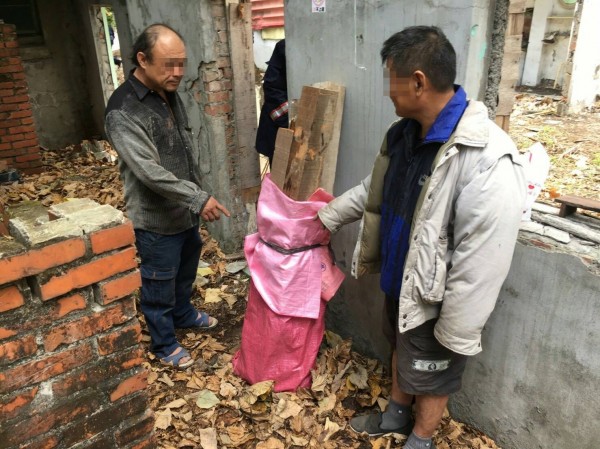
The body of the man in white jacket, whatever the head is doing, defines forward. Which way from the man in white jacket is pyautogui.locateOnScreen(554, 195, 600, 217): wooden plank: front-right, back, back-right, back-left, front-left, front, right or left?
back

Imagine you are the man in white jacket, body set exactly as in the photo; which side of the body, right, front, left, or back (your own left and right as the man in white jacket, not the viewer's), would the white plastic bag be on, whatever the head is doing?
back

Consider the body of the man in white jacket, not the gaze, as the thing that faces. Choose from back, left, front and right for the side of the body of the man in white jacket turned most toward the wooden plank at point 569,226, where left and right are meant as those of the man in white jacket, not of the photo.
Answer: back

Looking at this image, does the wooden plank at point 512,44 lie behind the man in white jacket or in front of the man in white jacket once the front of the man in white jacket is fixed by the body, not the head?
behind

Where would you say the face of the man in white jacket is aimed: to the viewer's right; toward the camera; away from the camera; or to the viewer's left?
to the viewer's left

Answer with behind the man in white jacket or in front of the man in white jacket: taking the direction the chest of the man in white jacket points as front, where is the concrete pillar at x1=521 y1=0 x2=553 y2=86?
behind

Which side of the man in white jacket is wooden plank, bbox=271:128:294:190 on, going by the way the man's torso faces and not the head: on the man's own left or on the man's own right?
on the man's own right

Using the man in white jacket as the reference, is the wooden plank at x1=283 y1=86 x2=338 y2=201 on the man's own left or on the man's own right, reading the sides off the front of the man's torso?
on the man's own right

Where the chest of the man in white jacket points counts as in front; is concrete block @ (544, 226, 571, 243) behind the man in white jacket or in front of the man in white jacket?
behind

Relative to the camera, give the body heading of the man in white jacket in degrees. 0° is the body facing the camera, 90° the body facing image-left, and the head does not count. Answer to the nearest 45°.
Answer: approximately 45°

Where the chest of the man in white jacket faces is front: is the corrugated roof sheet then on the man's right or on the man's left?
on the man's right
